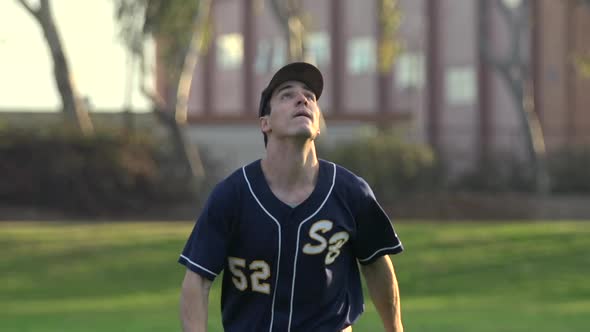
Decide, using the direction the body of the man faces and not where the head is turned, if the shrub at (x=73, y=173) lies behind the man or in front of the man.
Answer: behind

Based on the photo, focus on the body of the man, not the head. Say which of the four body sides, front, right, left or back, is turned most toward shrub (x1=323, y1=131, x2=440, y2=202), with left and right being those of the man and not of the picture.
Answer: back

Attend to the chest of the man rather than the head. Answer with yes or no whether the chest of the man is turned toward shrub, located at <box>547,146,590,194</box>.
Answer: no

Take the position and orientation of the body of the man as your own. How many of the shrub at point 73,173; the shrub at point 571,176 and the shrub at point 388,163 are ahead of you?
0

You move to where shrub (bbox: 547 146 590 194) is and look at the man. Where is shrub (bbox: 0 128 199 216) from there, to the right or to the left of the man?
right

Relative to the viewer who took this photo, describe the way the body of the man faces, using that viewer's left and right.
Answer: facing the viewer
